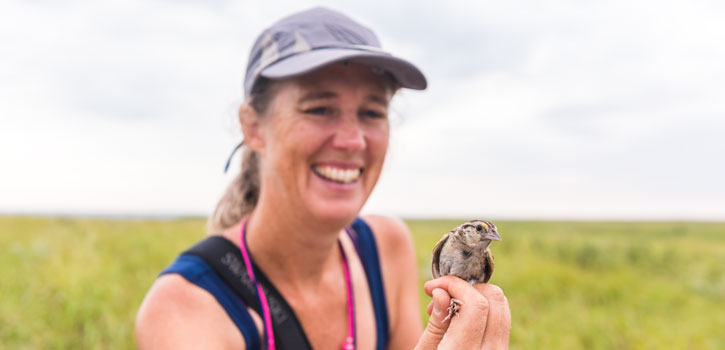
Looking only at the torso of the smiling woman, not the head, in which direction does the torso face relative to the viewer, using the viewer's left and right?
facing the viewer and to the right of the viewer

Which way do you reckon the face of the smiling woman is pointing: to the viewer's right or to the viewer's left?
to the viewer's right
